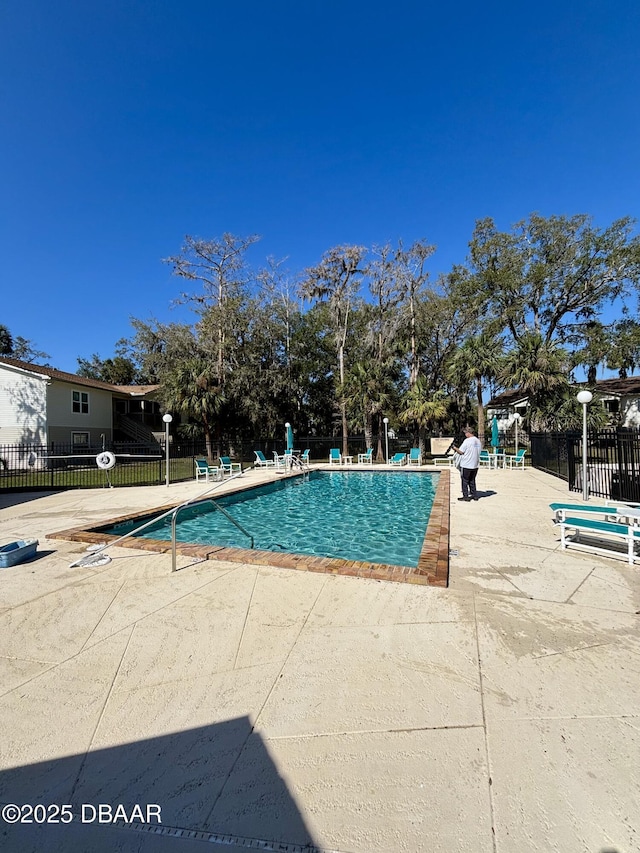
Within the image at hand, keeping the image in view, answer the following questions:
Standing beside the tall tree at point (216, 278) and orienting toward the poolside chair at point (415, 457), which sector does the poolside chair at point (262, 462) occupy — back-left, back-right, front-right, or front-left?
front-right

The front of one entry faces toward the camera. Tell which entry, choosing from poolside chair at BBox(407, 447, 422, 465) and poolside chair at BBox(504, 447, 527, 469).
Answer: poolside chair at BBox(407, 447, 422, 465)

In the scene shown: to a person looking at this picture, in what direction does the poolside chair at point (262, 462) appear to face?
facing the viewer and to the right of the viewer

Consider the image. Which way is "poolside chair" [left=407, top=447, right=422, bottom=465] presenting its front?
toward the camera

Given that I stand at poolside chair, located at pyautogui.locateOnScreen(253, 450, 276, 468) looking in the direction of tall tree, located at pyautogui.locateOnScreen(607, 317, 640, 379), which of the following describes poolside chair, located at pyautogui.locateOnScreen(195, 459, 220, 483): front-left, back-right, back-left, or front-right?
back-right

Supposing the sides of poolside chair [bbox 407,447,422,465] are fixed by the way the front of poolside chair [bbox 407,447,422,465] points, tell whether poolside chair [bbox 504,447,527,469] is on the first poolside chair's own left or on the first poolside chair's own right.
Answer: on the first poolside chair's own left

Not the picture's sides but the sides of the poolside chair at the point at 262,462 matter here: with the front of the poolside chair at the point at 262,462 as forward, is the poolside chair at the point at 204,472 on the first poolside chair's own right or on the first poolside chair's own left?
on the first poolside chair's own right

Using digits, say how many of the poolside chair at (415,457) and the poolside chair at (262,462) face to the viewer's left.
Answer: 0

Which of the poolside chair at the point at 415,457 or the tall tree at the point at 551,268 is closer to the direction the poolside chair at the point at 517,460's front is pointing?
the poolside chair
